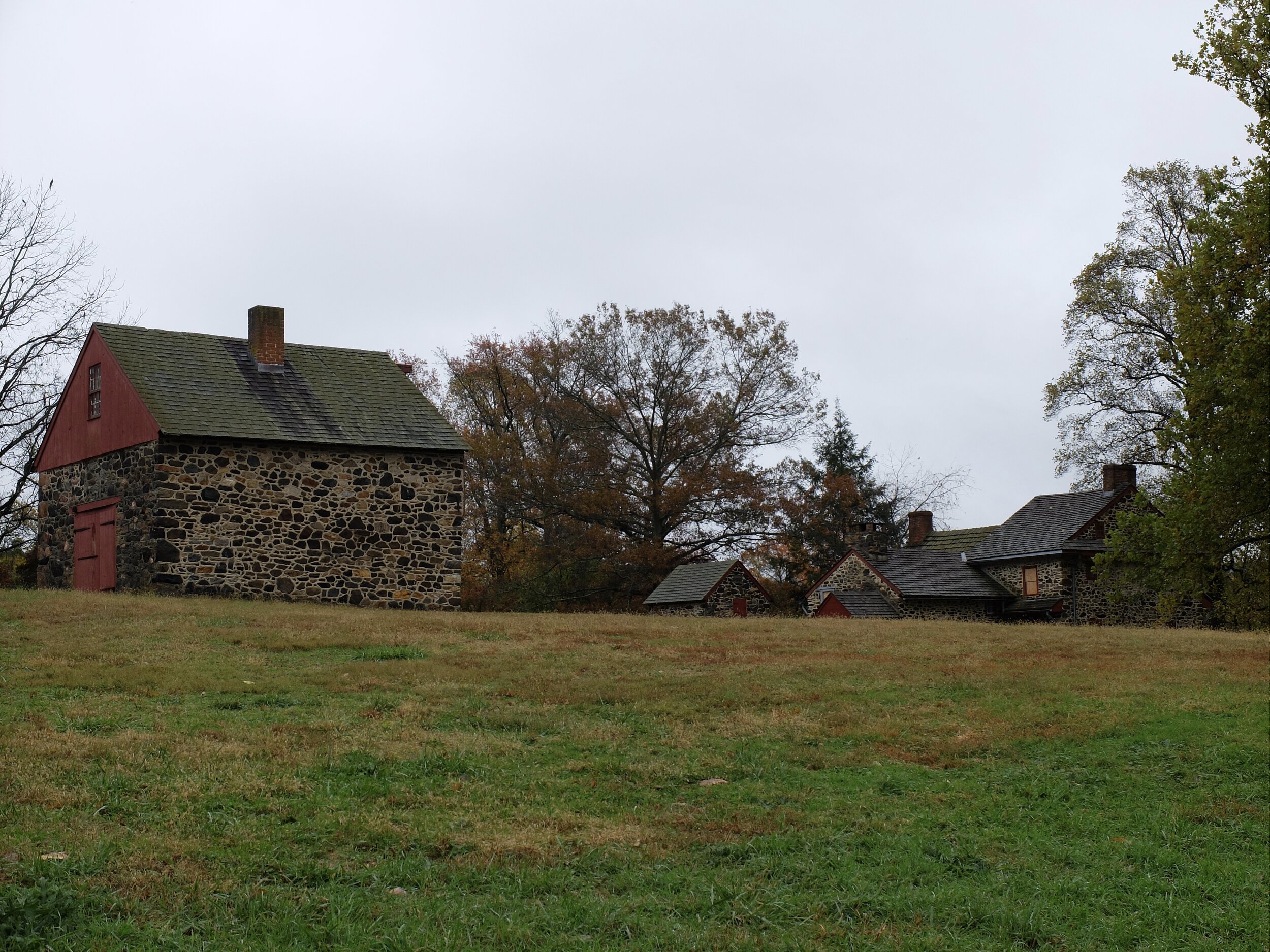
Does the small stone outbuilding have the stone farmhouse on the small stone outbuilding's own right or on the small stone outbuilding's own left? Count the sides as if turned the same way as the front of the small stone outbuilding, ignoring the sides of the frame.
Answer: on the small stone outbuilding's own left

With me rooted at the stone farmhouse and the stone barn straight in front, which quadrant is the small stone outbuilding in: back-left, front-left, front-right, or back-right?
front-right

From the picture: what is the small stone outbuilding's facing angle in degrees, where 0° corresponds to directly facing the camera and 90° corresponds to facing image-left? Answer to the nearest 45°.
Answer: approximately 315°

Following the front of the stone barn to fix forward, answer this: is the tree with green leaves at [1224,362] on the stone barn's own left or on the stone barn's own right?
on the stone barn's own left

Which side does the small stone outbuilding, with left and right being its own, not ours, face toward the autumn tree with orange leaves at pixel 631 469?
back

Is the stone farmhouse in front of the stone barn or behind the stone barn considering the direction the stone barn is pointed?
behind

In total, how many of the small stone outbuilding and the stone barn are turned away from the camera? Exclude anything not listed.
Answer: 0

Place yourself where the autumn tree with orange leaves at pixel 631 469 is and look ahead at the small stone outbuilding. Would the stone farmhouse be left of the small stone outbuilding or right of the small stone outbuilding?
left

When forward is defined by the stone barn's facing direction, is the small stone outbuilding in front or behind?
behind

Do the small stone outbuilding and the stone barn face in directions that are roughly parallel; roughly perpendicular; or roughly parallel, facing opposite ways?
roughly perpendicular

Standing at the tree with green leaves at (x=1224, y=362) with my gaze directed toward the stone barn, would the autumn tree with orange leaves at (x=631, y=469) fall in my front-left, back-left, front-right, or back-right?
front-right
